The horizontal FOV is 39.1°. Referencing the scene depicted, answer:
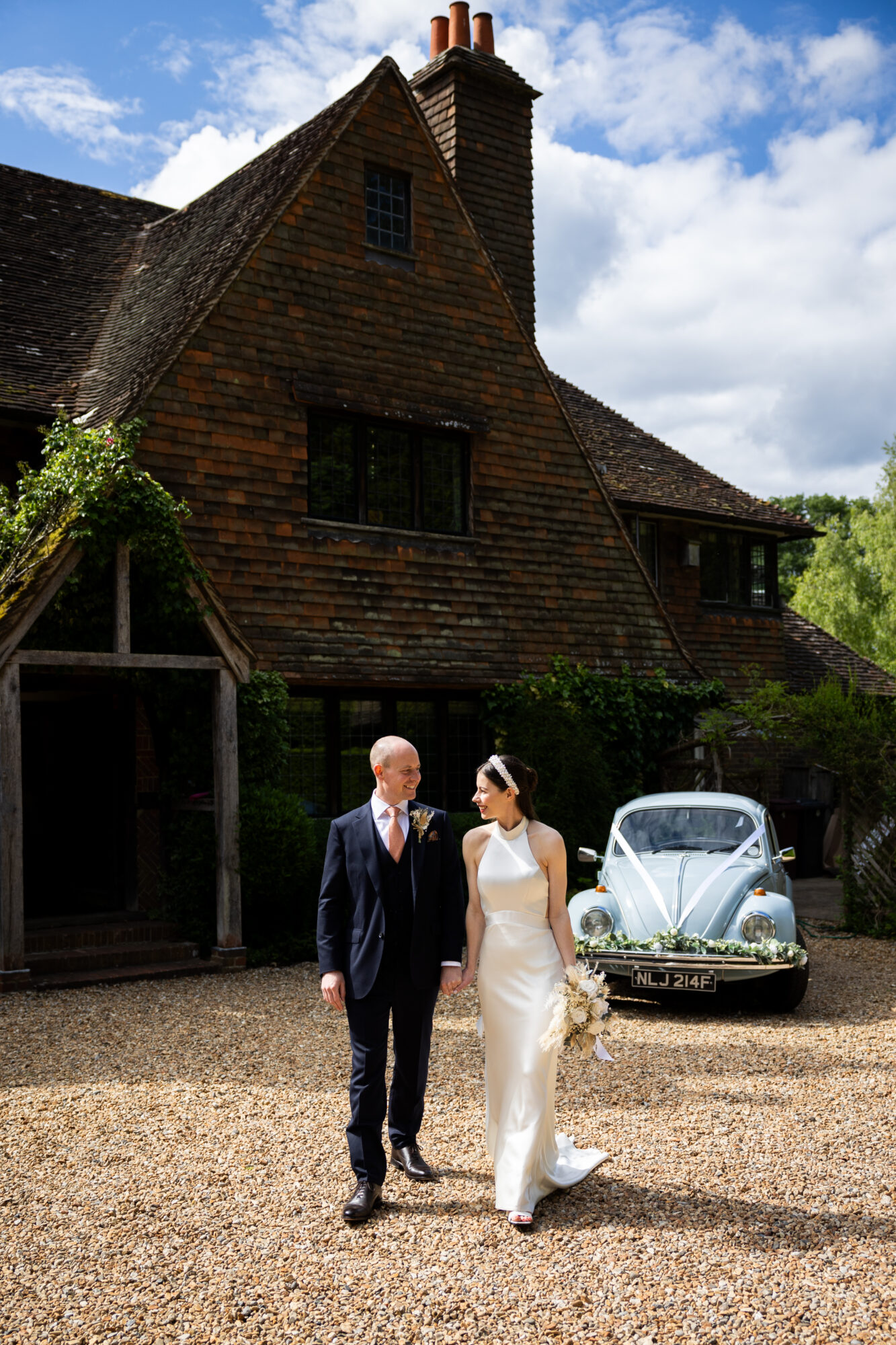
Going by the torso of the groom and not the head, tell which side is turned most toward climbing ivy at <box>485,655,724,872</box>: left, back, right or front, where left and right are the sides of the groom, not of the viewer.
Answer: back

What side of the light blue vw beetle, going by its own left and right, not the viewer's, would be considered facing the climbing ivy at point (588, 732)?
back

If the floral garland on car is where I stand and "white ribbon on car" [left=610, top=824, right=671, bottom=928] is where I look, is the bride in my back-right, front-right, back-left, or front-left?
back-left

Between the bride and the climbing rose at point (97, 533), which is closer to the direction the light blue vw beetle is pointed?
the bride

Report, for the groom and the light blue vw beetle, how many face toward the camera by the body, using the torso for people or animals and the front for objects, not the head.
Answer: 2

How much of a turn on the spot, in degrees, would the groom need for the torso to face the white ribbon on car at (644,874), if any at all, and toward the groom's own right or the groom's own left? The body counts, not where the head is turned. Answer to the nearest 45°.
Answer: approximately 135° to the groom's own left

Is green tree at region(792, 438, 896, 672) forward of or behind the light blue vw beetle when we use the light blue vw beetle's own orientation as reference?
behind

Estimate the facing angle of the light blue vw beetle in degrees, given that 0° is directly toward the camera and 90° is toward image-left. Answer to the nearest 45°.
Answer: approximately 0°

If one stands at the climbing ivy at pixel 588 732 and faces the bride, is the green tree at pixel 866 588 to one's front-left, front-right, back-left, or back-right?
back-left

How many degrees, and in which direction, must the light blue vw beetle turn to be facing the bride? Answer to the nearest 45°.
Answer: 0° — it already faces them

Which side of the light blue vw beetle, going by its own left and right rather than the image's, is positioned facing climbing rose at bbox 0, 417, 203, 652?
right

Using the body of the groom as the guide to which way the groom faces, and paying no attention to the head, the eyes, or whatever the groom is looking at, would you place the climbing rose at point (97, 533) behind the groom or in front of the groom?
behind
